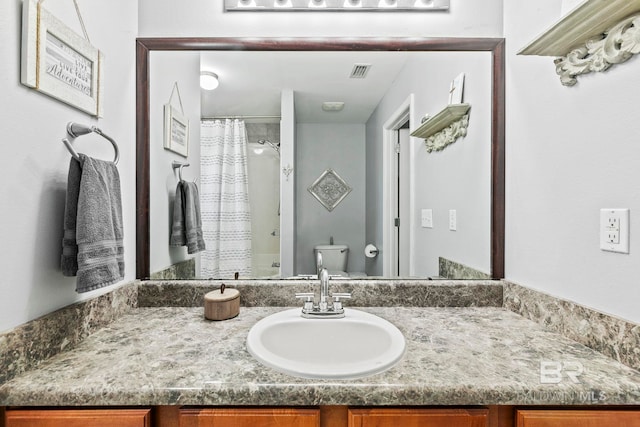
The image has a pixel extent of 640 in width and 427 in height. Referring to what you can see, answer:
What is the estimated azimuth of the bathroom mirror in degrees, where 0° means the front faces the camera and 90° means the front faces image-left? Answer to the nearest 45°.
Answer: approximately 0°

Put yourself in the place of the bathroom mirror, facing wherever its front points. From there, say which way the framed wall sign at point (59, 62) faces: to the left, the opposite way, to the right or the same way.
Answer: to the left

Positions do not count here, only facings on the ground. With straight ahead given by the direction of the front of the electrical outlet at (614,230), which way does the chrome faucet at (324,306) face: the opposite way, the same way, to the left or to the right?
to the left

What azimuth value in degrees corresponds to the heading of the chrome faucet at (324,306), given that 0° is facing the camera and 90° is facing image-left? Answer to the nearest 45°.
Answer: approximately 0°

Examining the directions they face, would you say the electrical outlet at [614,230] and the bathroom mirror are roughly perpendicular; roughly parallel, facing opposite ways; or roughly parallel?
roughly perpendicular

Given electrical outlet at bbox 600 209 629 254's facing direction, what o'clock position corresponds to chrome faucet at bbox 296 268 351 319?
The chrome faucet is roughly at 1 o'clock from the electrical outlet.

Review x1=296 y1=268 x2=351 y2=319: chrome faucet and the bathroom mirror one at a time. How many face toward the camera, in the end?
2
